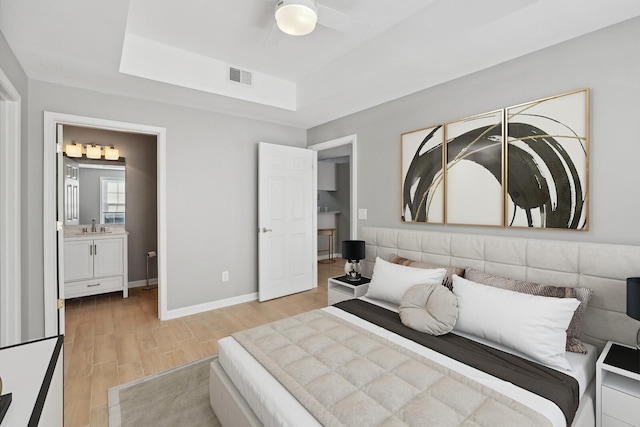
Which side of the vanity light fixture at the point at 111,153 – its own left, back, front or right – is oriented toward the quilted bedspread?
front

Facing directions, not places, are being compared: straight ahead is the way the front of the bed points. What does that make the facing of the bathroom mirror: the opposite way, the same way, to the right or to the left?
to the left

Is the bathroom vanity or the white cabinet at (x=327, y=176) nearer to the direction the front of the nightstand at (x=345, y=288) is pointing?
the bathroom vanity

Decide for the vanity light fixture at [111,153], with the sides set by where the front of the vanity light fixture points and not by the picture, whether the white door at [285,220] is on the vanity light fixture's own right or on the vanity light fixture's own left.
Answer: on the vanity light fixture's own left

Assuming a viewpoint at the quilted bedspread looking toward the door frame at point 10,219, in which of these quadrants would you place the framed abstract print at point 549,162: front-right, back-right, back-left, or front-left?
back-right

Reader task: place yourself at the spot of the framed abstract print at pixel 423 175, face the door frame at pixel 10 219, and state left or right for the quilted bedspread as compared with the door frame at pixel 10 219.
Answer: left

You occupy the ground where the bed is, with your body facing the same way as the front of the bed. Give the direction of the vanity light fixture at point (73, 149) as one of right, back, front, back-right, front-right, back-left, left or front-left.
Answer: front-right

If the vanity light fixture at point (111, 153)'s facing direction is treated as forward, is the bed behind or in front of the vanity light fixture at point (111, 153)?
in front

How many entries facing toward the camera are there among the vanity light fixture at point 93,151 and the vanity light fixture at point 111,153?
2

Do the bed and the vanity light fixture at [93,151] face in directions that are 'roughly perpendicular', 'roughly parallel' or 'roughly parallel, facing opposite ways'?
roughly perpendicular

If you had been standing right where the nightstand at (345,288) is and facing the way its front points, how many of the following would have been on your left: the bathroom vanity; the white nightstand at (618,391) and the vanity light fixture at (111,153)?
1

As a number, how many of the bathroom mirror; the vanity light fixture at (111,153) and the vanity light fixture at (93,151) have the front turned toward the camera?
3

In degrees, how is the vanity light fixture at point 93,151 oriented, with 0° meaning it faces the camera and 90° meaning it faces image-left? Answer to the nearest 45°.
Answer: approximately 0°

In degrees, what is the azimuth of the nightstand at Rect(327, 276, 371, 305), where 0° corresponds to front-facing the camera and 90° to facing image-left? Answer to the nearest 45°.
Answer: approximately 45°

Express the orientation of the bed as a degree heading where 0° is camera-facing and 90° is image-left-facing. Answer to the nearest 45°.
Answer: approximately 45°
